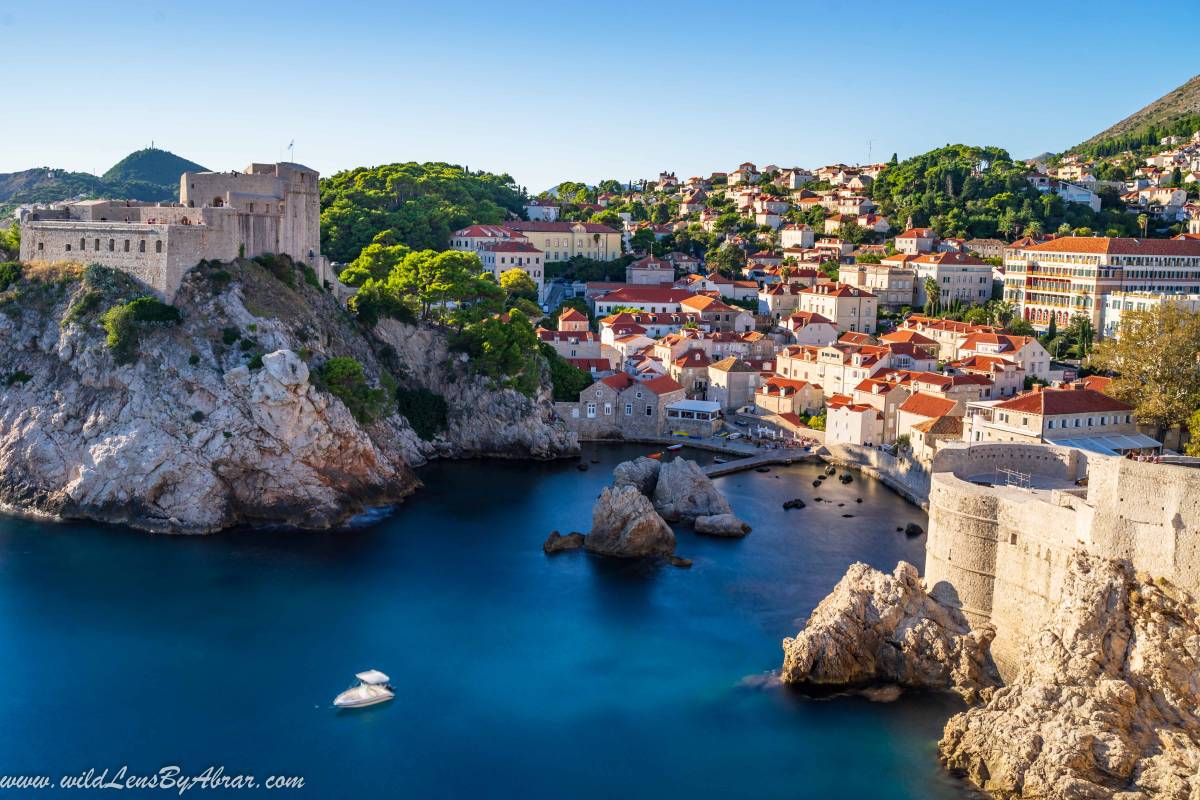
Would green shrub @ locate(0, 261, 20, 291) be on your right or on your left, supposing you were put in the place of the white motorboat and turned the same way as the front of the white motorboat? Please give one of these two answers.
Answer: on your right

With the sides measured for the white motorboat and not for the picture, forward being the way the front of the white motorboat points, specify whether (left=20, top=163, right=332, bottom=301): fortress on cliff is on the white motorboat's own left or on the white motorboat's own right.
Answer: on the white motorboat's own right

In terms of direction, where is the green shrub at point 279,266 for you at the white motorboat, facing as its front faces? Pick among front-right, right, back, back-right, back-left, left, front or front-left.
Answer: back-right

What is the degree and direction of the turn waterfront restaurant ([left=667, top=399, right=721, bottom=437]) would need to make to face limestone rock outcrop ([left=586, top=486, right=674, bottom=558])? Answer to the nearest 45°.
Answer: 0° — it already faces it

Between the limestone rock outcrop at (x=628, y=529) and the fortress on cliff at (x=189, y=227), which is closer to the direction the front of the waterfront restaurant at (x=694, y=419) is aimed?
the limestone rock outcrop

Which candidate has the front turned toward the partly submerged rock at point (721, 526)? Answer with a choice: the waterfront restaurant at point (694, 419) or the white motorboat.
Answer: the waterfront restaurant

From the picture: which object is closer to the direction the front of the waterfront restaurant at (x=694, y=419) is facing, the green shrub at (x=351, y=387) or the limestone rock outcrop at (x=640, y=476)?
the limestone rock outcrop

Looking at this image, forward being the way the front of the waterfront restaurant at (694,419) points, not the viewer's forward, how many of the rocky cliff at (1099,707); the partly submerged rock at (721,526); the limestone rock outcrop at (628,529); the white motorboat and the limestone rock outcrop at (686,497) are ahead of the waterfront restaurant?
5

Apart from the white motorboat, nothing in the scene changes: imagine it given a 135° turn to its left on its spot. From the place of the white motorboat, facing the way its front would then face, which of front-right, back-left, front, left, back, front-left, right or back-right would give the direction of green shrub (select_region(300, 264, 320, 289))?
left

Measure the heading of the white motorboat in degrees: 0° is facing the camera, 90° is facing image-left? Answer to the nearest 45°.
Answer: approximately 45°

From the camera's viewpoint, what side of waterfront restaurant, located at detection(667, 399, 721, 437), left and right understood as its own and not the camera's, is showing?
front

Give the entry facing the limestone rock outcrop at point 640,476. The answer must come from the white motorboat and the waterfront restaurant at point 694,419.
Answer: the waterfront restaurant

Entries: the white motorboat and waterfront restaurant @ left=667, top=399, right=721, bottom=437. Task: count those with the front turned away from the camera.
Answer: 0

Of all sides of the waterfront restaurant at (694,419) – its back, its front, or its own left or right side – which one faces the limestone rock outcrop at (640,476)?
front

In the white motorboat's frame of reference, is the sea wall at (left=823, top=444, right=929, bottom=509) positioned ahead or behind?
behind
